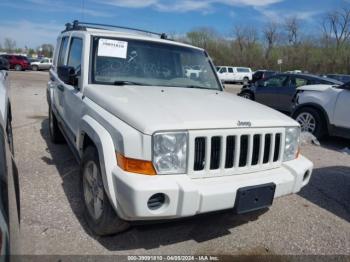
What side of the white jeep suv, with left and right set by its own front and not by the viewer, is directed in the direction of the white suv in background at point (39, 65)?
back

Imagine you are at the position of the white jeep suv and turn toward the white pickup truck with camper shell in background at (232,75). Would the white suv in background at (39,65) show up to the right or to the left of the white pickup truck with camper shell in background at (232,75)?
left

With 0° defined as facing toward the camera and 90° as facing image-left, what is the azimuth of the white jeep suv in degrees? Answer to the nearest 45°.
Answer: approximately 315°

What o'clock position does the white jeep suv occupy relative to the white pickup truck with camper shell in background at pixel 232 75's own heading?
The white jeep suv is roughly at 9 o'clock from the white pickup truck with camper shell in background.

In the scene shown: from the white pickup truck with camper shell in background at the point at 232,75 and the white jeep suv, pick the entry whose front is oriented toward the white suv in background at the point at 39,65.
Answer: the white pickup truck with camper shell in background at the point at 232,75

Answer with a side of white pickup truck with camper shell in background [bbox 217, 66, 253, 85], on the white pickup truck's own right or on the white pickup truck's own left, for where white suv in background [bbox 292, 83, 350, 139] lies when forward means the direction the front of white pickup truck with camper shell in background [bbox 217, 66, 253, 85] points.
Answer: on the white pickup truck's own left

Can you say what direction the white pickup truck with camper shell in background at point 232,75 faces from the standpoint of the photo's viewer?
facing to the left of the viewer

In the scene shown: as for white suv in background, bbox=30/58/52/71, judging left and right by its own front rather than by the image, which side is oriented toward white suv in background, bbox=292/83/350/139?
left

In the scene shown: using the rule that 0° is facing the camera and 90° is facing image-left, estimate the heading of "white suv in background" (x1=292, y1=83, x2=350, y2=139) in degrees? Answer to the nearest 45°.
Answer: approximately 90°
